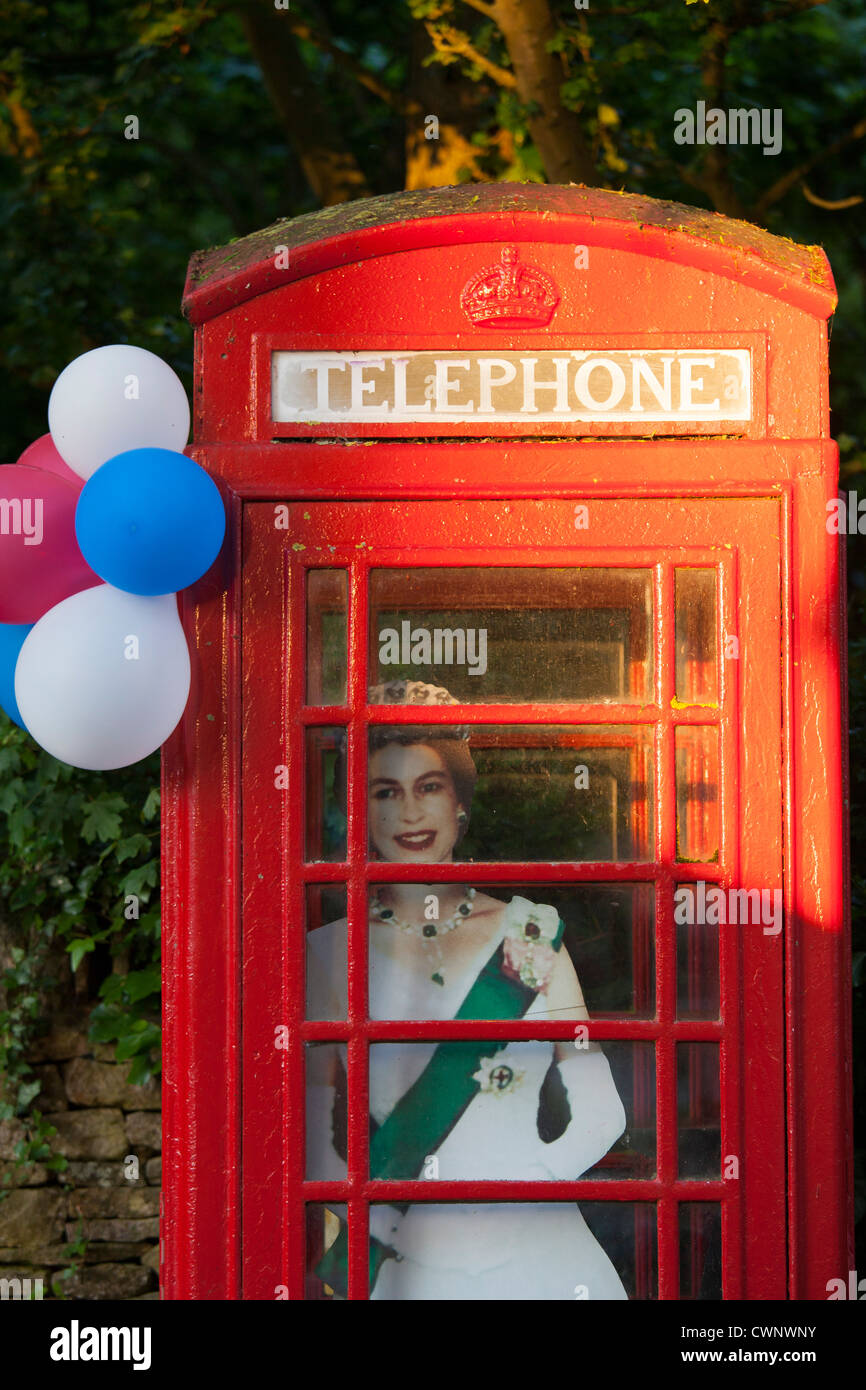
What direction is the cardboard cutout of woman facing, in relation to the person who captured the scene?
facing the viewer

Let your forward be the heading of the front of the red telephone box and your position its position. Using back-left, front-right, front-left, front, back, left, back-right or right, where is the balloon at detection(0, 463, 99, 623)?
right

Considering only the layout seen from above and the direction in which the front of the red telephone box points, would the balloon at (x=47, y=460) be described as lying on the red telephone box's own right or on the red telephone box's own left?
on the red telephone box's own right

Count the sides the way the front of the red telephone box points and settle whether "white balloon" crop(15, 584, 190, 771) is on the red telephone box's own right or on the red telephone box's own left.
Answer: on the red telephone box's own right

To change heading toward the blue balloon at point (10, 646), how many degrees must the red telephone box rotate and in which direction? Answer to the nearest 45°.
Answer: approximately 90° to its right

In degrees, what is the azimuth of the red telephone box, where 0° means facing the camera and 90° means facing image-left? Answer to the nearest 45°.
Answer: approximately 0°

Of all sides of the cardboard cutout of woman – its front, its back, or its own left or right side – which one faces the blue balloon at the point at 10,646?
right

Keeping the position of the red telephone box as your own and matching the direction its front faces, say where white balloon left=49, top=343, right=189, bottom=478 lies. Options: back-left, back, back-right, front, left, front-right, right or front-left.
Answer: right
